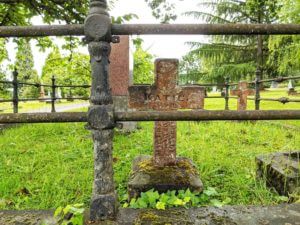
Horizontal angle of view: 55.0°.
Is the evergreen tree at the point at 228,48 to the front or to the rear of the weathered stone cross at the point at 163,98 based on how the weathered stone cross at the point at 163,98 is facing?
to the rear

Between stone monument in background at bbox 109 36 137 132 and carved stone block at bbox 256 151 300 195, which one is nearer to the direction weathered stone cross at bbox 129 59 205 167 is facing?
the carved stone block

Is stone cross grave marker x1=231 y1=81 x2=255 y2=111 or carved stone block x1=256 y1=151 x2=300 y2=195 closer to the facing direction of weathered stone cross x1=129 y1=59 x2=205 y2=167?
the carved stone block

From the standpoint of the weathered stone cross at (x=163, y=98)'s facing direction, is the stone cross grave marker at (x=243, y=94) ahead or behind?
behind

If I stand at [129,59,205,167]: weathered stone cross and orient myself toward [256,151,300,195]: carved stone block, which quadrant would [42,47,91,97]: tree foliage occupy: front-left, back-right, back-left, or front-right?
back-left

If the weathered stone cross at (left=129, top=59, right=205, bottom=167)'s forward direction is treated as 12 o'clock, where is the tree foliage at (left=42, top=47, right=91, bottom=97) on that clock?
The tree foliage is roughly at 5 o'clock from the weathered stone cross.

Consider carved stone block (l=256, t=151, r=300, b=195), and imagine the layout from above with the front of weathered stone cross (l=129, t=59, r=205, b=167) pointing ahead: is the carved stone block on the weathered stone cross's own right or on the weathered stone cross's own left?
on the weathered stone cross's own left

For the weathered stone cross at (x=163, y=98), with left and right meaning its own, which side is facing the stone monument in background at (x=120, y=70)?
back

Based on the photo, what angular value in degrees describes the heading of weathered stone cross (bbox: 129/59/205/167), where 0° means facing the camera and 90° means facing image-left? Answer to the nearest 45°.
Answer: approximately 0°
